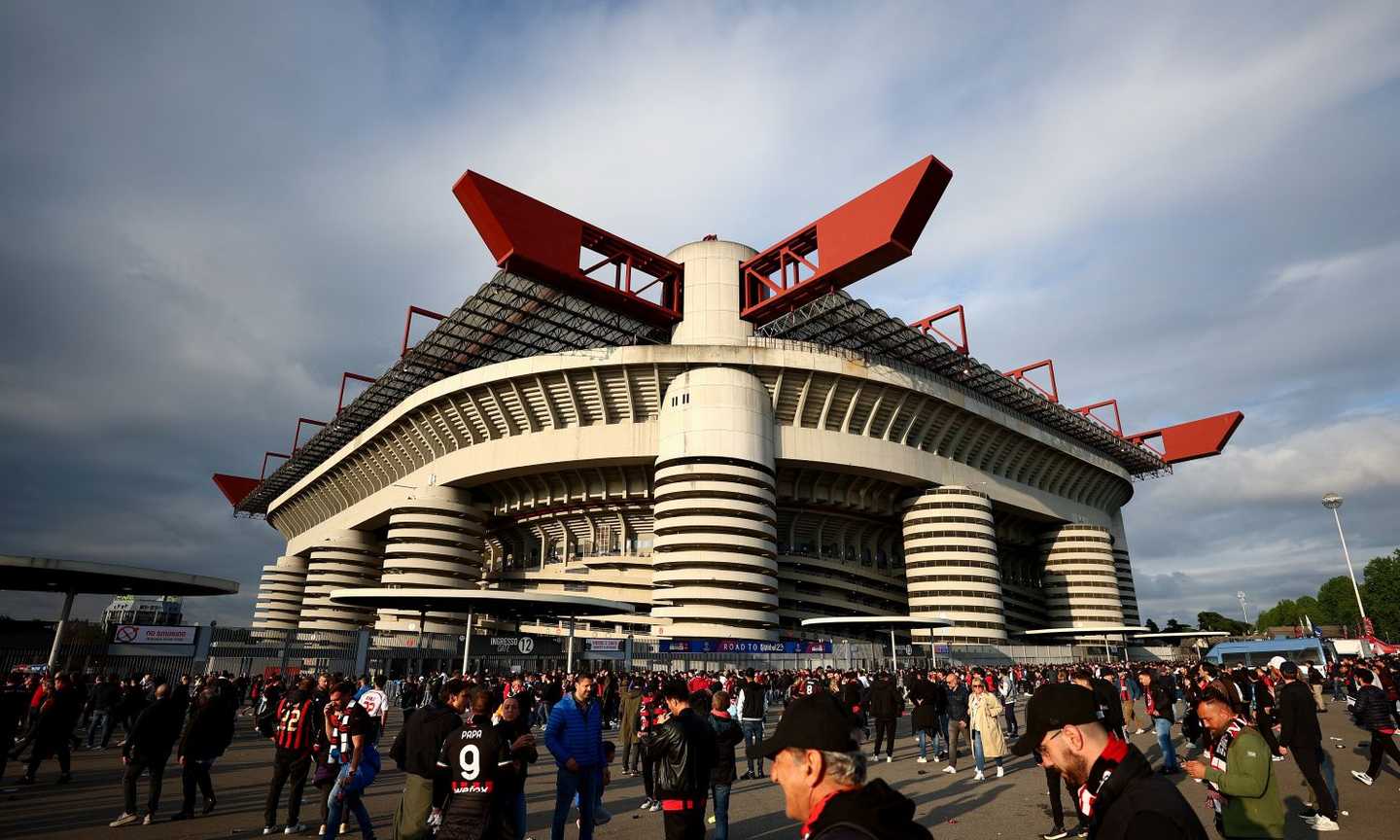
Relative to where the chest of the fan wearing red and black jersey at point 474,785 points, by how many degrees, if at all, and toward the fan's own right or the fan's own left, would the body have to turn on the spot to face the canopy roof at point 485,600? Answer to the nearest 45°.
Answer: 0° — they already face it

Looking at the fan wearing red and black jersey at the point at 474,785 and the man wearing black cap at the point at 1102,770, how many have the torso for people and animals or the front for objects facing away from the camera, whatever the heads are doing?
1

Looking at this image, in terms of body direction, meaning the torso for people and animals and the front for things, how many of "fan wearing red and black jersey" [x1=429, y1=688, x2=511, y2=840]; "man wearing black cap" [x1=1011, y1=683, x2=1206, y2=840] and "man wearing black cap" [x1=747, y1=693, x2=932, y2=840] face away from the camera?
1

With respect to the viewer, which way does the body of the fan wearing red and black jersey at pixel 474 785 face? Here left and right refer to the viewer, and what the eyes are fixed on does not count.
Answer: facing away from the viewer

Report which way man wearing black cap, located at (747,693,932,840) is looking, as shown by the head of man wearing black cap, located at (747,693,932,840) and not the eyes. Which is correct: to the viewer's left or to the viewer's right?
to the viewer's left

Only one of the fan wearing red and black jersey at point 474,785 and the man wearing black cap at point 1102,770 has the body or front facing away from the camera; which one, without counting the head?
the fan wearing red and black jersey

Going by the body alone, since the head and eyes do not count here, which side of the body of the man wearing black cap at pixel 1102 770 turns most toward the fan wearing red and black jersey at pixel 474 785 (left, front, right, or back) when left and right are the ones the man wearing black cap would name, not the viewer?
front

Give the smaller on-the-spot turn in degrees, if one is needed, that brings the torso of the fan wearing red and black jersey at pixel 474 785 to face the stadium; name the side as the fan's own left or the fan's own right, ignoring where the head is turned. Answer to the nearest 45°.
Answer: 0° — they already face it

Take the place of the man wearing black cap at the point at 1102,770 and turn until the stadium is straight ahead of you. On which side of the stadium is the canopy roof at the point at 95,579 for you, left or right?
left

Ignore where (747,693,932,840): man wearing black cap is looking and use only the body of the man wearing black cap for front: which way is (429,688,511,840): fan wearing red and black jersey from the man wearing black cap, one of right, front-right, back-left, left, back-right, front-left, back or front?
front-right

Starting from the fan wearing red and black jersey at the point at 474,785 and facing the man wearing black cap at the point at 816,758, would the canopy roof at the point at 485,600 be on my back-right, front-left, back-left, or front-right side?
back-left

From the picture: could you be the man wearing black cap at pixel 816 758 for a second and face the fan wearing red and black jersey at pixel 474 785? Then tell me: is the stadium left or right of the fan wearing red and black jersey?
right

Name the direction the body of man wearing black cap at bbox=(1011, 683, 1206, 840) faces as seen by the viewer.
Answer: to the viewer's left
